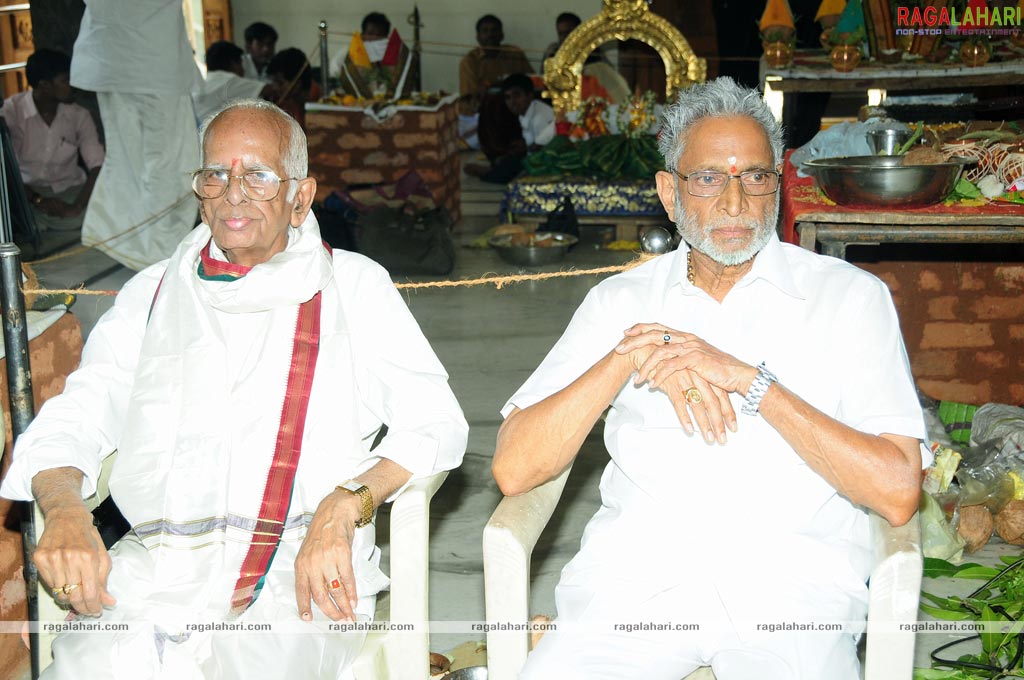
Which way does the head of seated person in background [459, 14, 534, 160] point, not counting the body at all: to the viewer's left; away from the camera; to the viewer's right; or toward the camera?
toward the camera

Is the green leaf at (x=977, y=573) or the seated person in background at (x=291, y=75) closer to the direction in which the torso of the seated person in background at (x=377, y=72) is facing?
the green leaf

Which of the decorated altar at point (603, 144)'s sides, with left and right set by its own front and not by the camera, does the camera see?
front

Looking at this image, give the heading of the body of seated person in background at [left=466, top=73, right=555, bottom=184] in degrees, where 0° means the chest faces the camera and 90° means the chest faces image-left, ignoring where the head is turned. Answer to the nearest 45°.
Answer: approximately 45°

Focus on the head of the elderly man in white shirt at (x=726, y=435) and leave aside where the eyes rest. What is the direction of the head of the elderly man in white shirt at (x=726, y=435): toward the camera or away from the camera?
toward the camera

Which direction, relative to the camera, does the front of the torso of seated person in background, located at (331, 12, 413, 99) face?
toward the camera

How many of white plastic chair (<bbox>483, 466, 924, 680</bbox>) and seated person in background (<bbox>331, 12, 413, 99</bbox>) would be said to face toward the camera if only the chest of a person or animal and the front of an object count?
2

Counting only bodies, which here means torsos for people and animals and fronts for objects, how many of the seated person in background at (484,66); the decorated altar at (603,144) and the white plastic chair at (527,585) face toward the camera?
3

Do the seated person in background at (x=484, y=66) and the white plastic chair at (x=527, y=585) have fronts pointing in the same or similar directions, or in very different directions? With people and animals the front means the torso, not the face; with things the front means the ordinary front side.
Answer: same or similar directions

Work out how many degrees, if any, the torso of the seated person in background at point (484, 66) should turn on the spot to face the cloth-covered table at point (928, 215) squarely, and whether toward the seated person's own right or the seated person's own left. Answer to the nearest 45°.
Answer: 0° — they already face it

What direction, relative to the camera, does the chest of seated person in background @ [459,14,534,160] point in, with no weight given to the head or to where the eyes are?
toward the camera

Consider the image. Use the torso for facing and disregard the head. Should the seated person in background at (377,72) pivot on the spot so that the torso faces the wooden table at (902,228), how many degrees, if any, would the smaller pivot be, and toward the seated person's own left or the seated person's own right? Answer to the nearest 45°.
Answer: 0° — they already face it

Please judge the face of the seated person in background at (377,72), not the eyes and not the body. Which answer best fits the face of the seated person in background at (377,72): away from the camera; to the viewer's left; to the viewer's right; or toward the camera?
toward the camera

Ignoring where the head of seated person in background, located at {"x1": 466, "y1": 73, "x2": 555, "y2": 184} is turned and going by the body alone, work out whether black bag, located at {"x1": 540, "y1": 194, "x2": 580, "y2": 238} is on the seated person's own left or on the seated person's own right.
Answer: on the seated person's own left
